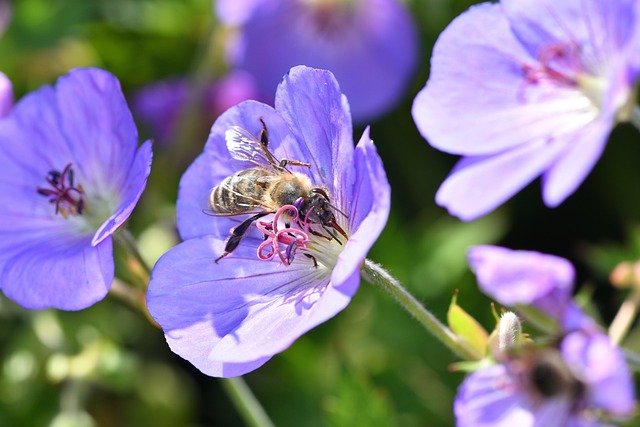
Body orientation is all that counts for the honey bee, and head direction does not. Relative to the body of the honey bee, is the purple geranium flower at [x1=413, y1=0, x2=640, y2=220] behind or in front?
in front

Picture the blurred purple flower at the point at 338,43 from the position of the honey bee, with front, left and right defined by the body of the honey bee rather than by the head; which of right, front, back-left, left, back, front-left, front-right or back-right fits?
left

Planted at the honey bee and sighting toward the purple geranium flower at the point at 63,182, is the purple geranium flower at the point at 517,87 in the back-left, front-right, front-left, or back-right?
back-right

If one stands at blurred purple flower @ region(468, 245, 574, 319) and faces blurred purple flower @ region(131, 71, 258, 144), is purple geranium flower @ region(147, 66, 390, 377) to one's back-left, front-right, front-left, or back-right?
front-left

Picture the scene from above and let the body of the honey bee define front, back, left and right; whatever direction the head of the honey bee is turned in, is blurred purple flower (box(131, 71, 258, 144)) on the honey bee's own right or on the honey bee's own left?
on the honey bee's own left

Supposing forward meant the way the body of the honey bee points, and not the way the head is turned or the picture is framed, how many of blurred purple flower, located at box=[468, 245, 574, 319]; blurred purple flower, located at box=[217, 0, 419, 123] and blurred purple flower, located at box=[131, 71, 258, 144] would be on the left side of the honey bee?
2

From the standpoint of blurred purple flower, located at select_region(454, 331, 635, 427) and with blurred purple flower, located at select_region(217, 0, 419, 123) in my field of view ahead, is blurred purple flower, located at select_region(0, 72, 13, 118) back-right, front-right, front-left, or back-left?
front-left

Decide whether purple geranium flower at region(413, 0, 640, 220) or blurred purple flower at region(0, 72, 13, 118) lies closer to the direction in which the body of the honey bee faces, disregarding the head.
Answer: the purple geranium flower

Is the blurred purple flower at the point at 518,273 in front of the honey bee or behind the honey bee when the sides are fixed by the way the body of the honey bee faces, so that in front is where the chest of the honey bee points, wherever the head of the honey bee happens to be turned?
in front

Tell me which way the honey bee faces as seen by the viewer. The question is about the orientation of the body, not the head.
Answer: to the viewer's right

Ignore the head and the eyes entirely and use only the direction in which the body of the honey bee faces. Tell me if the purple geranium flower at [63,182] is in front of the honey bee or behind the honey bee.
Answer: behind

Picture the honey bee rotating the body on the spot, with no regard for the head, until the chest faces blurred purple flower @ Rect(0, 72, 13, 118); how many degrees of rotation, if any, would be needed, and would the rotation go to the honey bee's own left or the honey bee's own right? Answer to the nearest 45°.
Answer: approximately 135° to the honey bee's own left

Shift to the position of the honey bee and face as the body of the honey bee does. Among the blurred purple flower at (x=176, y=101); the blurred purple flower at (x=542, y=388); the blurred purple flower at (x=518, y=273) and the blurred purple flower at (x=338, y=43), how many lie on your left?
2
